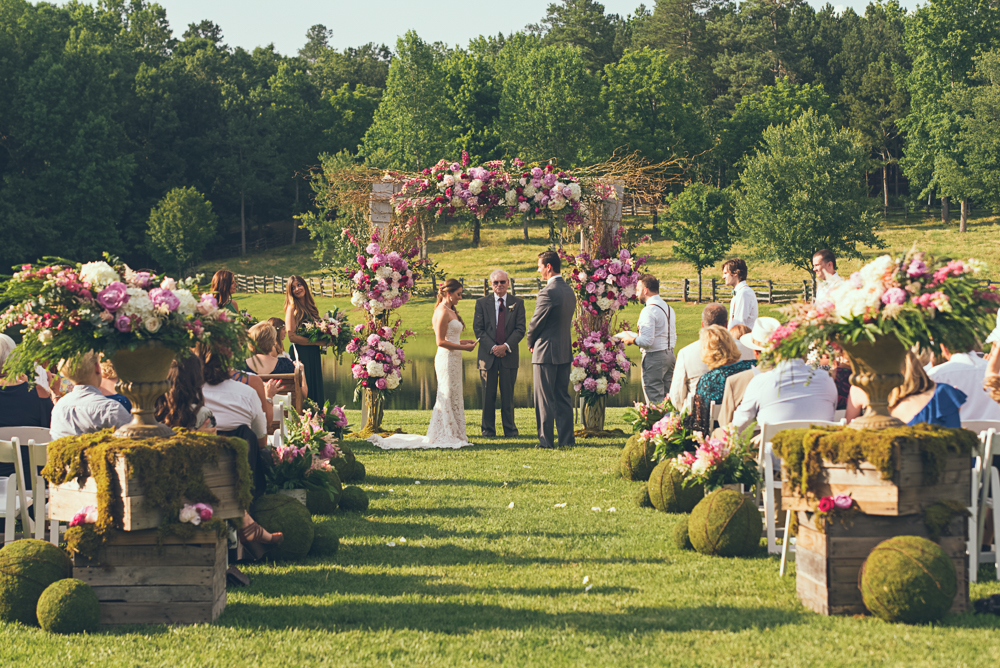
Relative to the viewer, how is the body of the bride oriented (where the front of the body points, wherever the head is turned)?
to the viewer's right

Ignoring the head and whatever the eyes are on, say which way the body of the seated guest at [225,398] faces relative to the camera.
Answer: away from the camera

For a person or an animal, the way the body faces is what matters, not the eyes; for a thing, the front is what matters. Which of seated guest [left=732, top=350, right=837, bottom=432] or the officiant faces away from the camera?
the seated guest

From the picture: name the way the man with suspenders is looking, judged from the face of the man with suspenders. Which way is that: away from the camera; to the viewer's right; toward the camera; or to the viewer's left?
to the viewer's left

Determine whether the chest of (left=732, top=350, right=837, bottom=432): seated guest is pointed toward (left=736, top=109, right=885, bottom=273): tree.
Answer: yes

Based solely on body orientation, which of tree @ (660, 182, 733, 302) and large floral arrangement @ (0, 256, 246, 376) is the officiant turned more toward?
the large floral arrangement

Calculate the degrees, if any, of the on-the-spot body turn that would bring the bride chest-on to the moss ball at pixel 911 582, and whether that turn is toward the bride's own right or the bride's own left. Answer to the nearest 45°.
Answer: approximately 90° to the bride's own right

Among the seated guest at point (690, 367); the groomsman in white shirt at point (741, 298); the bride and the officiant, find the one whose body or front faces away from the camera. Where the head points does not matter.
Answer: the seated guest

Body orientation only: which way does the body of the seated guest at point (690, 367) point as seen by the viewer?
away from the camera

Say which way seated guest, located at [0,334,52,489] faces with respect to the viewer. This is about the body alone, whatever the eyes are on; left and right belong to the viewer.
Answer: facing away from the viewer

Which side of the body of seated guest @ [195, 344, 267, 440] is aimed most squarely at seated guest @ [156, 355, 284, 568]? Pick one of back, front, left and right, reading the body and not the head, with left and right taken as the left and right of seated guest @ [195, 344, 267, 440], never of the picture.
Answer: back

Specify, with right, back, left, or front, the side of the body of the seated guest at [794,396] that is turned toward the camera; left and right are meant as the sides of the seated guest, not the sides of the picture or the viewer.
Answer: back

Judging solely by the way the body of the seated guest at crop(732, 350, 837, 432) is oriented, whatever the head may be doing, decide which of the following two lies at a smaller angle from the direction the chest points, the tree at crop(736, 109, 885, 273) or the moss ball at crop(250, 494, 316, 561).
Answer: the tree

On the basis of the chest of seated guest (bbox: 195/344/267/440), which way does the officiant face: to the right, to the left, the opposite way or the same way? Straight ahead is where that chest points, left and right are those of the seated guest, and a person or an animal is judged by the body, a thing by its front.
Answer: the opposite way

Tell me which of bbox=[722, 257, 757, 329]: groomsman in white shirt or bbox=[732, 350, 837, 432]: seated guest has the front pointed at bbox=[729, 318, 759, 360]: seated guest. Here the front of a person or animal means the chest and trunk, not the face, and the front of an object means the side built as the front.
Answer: bbox=[732, 350, 837, 432]: seated guest

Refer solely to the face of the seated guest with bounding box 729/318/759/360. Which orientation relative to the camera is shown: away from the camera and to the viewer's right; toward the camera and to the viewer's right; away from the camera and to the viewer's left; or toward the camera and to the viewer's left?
away from the camera and to the viewer's left

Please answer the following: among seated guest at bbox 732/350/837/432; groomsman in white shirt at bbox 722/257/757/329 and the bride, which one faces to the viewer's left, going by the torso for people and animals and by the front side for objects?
the groomsman in white shirt

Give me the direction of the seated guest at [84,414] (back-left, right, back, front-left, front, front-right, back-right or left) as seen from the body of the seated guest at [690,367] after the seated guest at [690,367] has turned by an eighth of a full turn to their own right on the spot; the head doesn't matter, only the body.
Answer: back

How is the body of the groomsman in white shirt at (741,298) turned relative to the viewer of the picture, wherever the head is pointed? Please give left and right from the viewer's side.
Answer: facing to the left of the viewer
